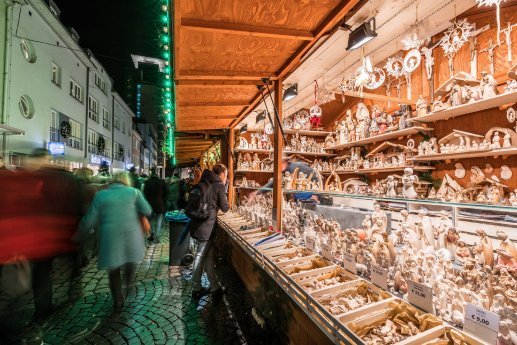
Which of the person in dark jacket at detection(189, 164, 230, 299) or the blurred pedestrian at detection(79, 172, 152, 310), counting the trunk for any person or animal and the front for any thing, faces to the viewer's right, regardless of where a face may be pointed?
the person in dark jacket

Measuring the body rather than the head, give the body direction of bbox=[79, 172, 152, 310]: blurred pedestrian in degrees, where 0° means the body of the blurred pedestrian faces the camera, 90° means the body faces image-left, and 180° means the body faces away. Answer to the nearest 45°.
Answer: approximately 180°

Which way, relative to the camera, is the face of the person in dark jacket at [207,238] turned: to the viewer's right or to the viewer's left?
to the viewer's right

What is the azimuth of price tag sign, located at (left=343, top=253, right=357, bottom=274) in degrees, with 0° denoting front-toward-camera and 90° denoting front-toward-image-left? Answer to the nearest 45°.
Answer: approximately 45°

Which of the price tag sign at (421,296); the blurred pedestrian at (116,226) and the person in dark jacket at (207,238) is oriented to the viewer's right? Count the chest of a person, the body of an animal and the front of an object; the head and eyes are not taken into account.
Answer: the person in dark jacket

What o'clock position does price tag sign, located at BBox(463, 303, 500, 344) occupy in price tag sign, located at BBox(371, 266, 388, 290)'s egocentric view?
price tag sign, located at BBox(463, 303, 500, 344) is roughly at 9 o'clock from price tag sign, located at BBox(371, 266, 388, 290).

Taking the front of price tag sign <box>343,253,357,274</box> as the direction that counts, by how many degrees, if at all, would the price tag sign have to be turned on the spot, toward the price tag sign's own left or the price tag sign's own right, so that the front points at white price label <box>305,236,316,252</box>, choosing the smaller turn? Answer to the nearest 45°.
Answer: approximately 90° to the price tag sign's own right

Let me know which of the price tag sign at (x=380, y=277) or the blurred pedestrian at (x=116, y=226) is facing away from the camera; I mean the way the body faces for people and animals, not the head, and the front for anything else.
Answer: the blurred pedestrian

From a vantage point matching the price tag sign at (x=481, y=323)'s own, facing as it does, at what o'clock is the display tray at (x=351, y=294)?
The display tray is roughly at 2 o'clock from the price tag sign.
